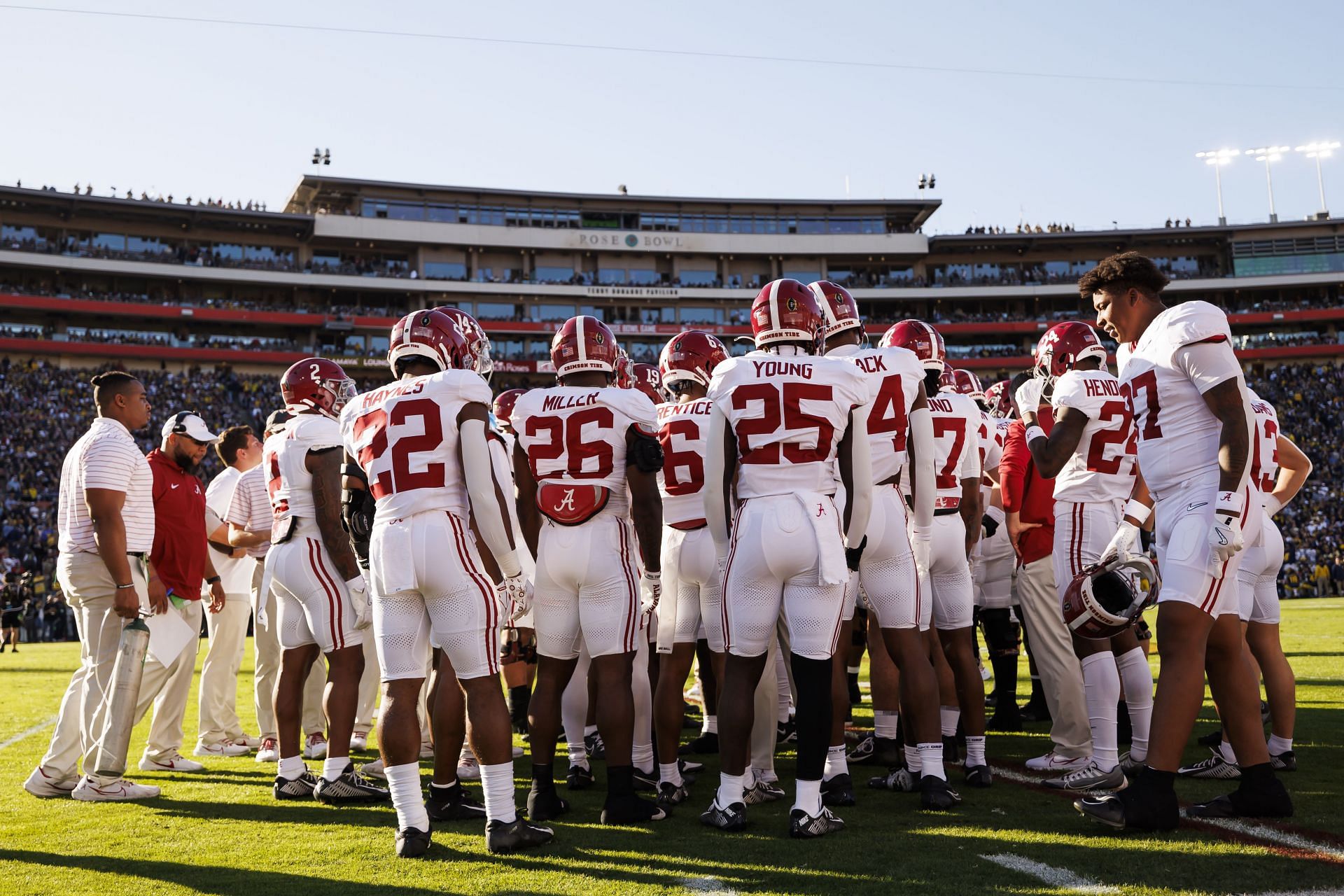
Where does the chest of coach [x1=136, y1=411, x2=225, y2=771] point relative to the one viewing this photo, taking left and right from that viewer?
facing the viewer and to the right of the viewer

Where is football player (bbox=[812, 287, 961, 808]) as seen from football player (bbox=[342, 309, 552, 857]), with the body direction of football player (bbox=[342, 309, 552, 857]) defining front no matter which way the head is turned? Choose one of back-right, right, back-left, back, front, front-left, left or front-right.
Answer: front-right

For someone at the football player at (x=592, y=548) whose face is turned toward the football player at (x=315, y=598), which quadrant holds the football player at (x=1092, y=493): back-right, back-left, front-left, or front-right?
back-right

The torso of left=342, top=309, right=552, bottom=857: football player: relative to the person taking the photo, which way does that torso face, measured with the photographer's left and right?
facing away from the viewer and to the right of the viewer

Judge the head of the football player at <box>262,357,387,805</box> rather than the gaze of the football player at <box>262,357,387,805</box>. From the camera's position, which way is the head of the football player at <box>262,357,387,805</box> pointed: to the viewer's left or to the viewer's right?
to the viewer's right

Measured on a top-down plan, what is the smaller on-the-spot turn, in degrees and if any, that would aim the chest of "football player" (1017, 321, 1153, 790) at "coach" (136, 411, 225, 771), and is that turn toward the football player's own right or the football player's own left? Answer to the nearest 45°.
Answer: approximately 45° to the football player's own left

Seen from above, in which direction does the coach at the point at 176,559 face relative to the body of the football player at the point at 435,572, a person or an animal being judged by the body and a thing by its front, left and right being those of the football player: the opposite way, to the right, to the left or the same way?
to the right

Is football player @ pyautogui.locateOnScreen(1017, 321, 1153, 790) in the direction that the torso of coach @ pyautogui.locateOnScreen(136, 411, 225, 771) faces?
yes

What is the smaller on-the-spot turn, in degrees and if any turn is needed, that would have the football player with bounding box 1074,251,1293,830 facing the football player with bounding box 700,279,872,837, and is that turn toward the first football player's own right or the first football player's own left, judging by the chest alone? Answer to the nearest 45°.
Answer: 0° — they already face them

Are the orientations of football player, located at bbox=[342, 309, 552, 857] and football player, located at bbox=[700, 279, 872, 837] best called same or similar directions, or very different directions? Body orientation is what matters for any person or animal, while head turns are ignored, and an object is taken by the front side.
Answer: same or similar directions

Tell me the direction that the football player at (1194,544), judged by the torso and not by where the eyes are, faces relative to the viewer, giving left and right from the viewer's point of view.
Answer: facing to the left of the viewer

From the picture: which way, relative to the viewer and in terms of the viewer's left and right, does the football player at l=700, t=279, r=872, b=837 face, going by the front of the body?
facing away from the viewer

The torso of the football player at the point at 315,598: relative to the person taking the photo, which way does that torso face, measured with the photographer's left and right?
facing away from the viewer and to the right of the viewer

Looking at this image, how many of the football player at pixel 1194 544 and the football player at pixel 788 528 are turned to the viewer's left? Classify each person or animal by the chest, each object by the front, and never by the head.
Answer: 1

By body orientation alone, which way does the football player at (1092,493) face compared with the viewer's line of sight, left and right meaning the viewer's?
facing away from the viewer and to the left of the viewer

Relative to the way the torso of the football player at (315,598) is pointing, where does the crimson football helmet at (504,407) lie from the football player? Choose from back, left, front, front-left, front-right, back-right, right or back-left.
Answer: front

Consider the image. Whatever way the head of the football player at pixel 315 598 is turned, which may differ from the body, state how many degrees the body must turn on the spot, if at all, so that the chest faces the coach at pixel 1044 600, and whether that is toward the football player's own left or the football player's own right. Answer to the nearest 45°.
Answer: approximately 45° to the football player's own right

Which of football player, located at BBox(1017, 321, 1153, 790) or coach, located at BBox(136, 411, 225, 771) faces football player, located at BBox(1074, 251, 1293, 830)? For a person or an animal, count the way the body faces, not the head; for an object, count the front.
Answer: the coach

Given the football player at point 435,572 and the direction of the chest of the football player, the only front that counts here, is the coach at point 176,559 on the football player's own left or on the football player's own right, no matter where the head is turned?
on the football player's own left

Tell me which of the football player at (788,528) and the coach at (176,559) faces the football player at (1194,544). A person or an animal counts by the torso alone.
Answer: the coach
